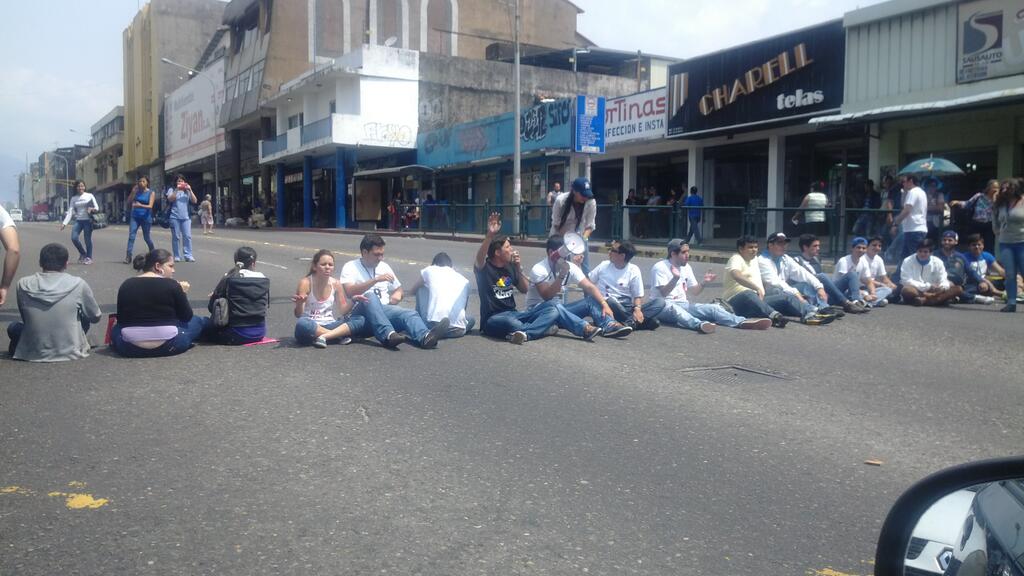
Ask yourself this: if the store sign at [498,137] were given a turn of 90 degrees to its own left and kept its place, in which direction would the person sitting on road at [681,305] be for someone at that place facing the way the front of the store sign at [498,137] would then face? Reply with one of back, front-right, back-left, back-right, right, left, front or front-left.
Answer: front-right

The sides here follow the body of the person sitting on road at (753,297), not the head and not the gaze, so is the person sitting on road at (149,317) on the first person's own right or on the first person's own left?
on the first person's own right

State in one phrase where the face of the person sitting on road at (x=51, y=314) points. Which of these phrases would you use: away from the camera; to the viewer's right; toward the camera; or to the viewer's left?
away from the camera

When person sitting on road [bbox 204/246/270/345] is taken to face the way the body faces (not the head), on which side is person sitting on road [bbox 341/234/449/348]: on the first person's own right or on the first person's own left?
on the first person's own right

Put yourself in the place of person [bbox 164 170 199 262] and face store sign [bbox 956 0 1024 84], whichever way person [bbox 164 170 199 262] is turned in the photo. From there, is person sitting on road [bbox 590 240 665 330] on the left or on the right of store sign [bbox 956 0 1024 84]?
right

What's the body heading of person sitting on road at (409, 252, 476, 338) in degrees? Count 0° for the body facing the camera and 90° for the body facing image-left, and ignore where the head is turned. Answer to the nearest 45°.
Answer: approximately 180°

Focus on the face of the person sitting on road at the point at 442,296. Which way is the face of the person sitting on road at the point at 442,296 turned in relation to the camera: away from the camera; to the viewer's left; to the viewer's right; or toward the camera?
away from the camera

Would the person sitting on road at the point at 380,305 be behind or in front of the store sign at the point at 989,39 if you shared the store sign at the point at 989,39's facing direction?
in front

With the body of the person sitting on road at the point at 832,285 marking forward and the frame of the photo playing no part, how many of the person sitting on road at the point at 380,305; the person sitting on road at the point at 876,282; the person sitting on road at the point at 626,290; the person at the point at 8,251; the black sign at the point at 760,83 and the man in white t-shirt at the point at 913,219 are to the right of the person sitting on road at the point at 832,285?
3

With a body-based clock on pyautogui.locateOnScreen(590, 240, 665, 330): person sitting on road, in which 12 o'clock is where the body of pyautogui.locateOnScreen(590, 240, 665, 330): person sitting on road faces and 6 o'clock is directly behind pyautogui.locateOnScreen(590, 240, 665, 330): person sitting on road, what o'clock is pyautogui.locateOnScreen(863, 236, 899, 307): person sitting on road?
pyautogui.locateOnScreen(863, 236, 899, 307): person sitting on road is roughly at 9 o'clock from pyautogui.locateOnScreen(590, 240, 665, 330): person sitting on road.

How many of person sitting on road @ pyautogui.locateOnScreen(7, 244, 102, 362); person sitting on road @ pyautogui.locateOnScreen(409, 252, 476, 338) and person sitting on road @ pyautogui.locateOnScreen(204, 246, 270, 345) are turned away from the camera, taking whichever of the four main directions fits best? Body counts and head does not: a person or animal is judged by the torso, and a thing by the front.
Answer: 3

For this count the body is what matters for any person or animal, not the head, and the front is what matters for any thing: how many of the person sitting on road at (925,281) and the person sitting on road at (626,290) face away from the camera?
0

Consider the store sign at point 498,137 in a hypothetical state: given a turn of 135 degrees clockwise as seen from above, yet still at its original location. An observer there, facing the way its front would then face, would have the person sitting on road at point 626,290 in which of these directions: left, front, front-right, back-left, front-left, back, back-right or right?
back

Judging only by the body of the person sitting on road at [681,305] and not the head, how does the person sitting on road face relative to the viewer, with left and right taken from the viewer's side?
facing the viewer and to the right of the viewer

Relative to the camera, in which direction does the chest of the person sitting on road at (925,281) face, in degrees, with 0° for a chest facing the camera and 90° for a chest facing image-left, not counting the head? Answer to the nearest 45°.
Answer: approximately 0°

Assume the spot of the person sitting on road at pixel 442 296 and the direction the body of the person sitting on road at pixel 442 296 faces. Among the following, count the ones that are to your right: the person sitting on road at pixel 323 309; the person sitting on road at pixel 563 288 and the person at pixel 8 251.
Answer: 1

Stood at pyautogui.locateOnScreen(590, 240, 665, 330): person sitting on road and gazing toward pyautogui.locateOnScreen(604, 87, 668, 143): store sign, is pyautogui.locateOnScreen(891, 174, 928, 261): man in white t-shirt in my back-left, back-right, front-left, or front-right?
front-right
